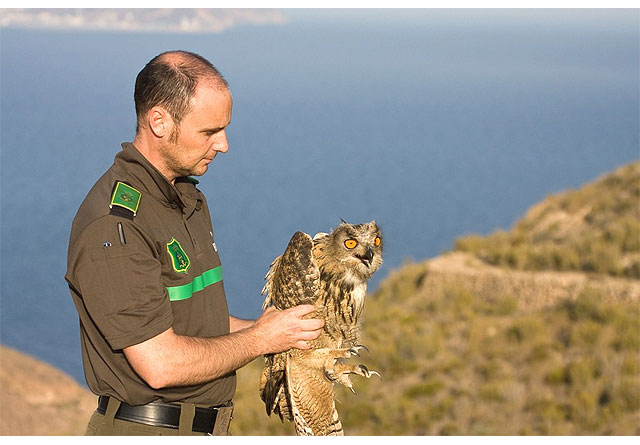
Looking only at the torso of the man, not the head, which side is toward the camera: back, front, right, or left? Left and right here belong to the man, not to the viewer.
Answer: right

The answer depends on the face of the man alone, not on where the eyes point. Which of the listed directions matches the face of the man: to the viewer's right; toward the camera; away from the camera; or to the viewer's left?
to the viewer's right

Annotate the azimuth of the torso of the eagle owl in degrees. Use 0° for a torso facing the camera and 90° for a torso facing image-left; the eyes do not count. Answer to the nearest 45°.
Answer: approximately 315°
